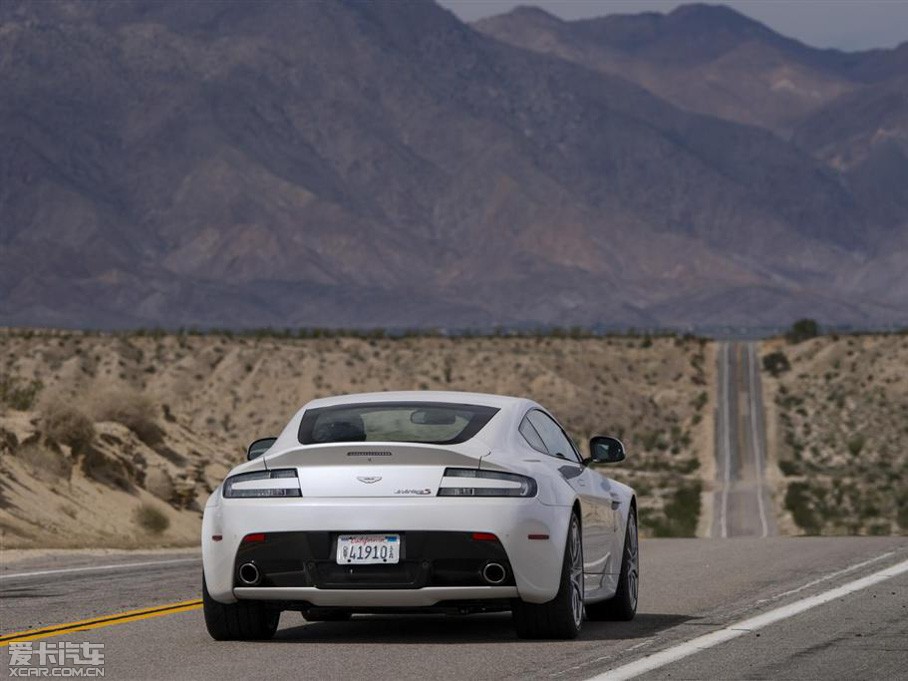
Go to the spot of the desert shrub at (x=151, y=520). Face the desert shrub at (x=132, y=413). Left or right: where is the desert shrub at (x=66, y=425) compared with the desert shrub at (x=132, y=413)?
left

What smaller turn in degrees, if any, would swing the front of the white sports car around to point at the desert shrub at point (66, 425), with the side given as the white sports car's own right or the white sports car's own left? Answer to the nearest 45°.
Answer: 0° — it already faces it

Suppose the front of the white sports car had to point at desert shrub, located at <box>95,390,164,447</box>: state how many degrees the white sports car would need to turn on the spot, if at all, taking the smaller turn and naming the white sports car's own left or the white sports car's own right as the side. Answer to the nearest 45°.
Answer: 0° — it already faces it

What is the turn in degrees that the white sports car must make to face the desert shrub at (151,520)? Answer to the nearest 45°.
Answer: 0° — it already faces it

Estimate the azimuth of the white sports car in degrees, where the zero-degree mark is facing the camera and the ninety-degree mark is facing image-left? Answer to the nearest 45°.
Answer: approximately 180°
